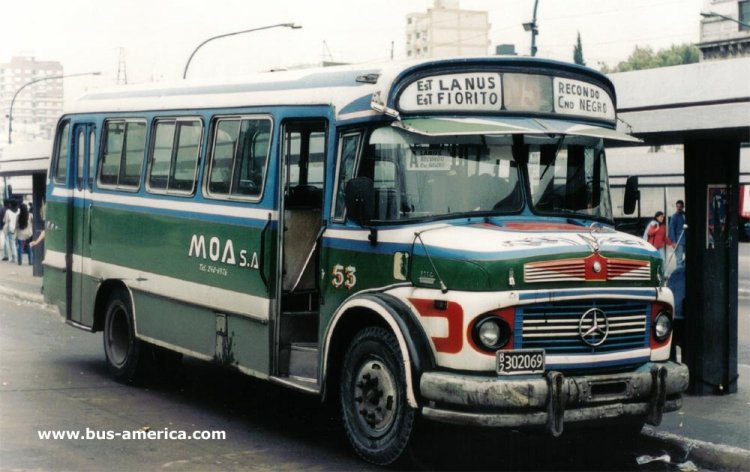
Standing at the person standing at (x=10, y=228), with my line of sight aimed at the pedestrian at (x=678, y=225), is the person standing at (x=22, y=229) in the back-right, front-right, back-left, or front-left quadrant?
front-right

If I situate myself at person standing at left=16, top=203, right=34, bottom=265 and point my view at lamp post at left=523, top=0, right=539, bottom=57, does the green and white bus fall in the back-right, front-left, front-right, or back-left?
front-right

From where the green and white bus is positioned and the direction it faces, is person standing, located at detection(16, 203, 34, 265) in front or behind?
behind

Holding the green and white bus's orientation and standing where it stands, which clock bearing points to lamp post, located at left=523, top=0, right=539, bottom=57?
The lamp post is roughly at 8 o'clock from the green and white bus.

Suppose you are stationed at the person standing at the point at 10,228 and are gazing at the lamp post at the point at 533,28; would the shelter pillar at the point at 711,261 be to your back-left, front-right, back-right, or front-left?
front-right

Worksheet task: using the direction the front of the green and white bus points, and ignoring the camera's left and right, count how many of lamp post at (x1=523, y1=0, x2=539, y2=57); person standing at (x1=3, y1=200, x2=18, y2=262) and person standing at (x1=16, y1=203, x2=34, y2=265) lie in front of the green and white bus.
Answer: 0

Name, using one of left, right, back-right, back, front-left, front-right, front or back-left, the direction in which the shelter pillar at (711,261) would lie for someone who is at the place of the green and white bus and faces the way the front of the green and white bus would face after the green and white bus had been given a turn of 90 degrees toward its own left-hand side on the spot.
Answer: front

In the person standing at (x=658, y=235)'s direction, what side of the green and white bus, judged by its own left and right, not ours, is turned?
left

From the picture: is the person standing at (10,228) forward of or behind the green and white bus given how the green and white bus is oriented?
behind

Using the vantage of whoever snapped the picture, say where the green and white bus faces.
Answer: facing the viewer and to the right of the viewer
